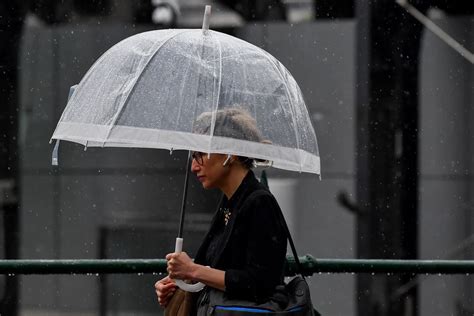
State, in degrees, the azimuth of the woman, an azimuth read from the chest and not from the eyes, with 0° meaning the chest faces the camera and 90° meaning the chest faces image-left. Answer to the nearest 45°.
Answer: approximately 90°

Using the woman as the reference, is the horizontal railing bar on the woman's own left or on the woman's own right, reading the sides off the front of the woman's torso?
on the woman's own right

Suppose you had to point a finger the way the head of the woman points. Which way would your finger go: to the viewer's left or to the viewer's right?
to the viewer's left
